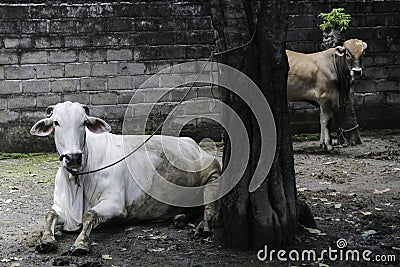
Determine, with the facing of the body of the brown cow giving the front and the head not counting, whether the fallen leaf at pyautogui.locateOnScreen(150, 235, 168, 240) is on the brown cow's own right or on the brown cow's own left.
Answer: on the brown cow's own right

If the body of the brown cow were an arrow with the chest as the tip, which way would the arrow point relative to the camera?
to the viewer's right

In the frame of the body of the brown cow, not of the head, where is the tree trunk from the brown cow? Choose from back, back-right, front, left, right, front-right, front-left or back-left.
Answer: right

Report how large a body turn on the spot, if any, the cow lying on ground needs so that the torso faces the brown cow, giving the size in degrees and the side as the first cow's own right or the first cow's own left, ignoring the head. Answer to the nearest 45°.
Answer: approximately 180°

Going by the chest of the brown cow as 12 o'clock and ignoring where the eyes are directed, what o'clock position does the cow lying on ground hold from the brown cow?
The cow lying on ground is roughly at 4 o'clock from the brown cow.

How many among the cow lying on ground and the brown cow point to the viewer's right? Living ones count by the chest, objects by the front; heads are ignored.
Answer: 1

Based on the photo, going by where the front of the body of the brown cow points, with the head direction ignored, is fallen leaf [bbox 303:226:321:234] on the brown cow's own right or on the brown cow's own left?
on the brown cow's own right

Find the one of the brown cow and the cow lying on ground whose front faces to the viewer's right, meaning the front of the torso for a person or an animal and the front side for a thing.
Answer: the brown cow

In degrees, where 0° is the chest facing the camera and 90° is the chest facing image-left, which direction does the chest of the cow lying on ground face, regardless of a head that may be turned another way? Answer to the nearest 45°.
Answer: approximately 45°

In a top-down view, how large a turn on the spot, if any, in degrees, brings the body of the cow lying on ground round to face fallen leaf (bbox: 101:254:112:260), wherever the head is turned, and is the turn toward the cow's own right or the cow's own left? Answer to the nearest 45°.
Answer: approximately 45° to the cow's own left

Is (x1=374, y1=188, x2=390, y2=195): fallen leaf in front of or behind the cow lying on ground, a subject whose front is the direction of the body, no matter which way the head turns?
behind
